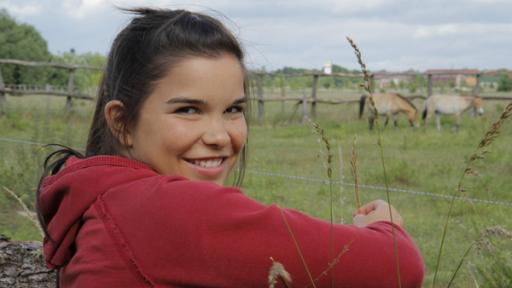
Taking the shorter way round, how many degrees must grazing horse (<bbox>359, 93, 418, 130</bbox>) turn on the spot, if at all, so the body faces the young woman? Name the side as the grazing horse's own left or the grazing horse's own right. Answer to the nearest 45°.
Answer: approximately 90° to the grazing horse's own right

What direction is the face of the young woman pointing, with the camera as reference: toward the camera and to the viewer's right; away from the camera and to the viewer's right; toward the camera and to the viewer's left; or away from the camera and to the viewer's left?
toward the camera and to the viewer's right

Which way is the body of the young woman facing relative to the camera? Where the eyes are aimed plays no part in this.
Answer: to the viewer's right

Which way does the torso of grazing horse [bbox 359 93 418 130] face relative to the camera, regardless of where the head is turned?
to the viewer's right
